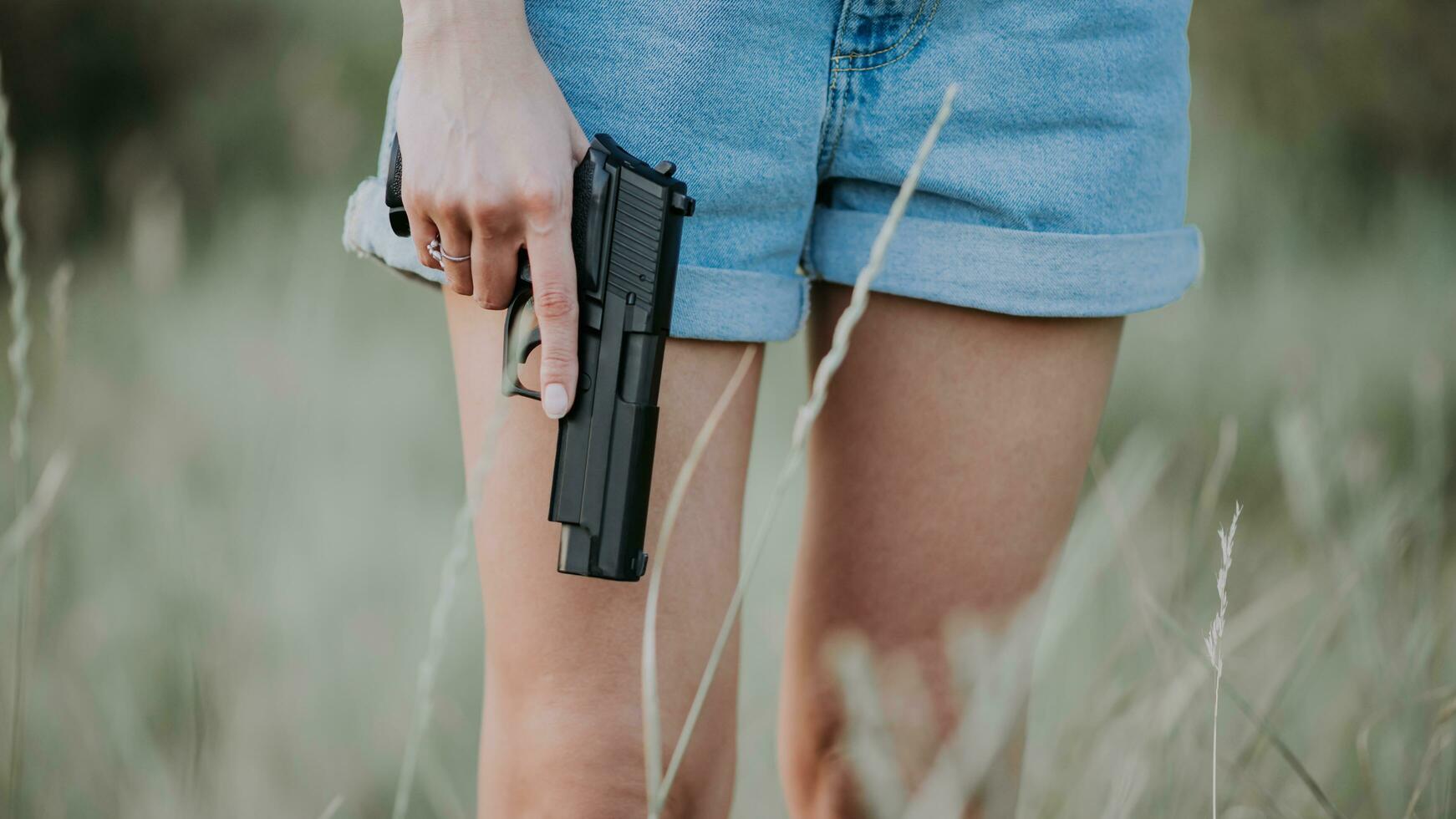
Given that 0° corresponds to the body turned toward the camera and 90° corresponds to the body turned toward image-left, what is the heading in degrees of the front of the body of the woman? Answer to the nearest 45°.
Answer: approximately 0°
